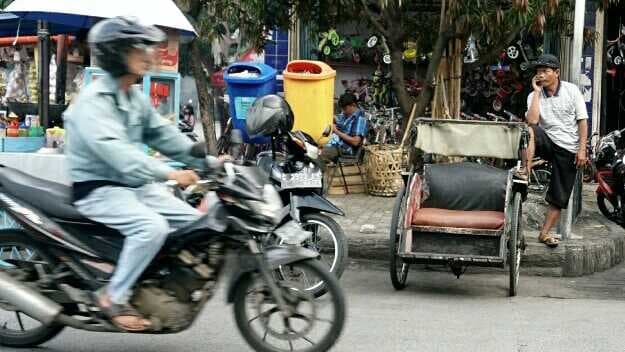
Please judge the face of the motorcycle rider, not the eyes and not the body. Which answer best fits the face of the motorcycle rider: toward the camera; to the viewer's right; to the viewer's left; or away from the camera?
to the viewer's right

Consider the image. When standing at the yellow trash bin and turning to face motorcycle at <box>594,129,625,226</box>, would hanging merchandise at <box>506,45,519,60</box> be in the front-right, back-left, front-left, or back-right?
front-left

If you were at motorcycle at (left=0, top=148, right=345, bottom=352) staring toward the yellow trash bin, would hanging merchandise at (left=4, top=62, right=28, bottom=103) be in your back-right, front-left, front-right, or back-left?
front-left

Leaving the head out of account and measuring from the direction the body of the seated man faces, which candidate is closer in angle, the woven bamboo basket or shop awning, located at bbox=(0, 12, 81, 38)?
the shop awning

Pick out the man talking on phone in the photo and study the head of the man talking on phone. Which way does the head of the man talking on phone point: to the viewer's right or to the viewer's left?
to the viewer's left

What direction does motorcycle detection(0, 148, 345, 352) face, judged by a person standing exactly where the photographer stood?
facing to the right of the viewer

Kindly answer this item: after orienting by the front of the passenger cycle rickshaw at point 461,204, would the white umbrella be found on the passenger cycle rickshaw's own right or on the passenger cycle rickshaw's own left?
on the passenger cycle rickshaw's own right

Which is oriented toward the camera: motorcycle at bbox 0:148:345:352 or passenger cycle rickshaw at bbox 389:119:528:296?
the passenger cycle rickshaw

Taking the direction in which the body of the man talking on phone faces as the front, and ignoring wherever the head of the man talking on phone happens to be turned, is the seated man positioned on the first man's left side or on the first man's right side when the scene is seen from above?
on the first man's right side

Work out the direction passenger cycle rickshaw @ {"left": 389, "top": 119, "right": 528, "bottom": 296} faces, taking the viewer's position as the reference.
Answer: facing the viewer

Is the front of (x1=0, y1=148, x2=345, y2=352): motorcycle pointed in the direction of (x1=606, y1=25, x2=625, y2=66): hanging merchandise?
no

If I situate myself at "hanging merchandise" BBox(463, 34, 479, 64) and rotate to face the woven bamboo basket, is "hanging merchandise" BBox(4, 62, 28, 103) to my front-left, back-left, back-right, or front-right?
front-right

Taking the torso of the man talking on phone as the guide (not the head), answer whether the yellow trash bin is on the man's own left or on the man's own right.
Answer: on the man's own right

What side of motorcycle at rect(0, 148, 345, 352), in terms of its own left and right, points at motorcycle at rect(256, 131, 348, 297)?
left
